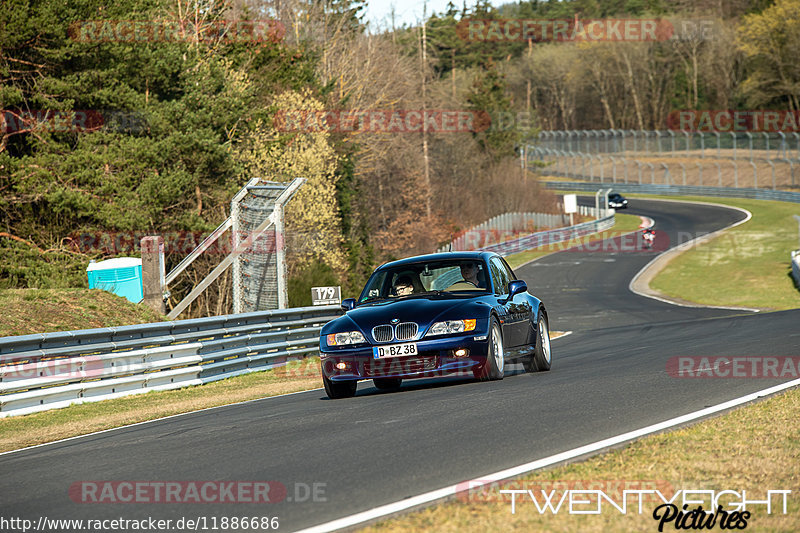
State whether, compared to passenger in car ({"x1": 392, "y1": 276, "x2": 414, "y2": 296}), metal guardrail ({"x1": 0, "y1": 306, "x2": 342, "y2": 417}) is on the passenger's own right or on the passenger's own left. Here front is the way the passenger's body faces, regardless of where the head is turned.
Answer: on the passenger's own right

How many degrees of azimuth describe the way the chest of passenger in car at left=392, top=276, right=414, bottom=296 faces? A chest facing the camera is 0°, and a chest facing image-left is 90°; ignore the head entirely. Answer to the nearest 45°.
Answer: approximately 45°

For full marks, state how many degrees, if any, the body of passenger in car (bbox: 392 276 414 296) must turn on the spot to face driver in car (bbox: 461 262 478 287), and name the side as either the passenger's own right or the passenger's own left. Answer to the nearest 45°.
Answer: approximately 135° to the passenger's own left

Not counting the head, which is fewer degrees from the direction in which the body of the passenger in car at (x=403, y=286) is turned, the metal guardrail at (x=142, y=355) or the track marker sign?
the metal guardrail

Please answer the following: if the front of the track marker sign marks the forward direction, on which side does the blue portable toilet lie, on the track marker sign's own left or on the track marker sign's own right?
on the track marker sign's own right

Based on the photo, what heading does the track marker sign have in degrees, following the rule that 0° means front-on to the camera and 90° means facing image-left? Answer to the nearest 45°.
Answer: approximately 0°

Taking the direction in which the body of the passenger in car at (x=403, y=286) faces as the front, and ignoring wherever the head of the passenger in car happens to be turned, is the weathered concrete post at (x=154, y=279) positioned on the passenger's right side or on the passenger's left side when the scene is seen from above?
on the passenger's right side

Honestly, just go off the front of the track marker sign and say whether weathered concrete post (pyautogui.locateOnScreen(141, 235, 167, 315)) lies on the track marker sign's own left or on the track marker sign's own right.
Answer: on the track marker sign's own right

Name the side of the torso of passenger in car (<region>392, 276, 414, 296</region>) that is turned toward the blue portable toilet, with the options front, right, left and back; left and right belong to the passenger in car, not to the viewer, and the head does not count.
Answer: right
